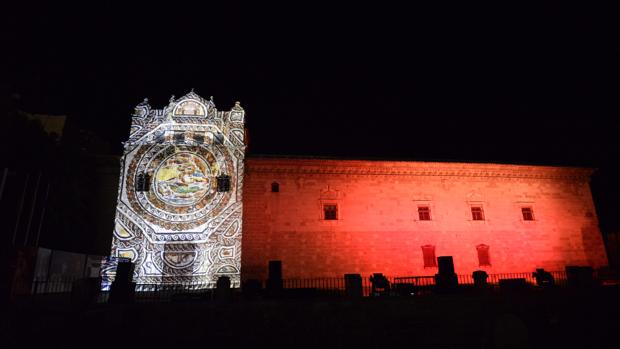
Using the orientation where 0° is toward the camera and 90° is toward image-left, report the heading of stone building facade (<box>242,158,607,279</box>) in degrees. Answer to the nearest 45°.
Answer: approximately 0°
